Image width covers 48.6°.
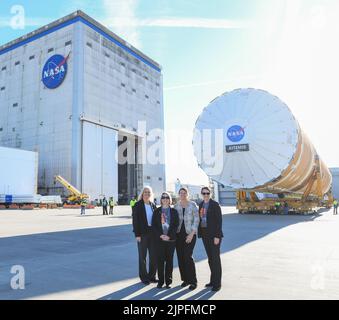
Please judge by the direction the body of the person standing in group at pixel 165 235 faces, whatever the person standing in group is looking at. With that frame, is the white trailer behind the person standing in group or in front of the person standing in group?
behind

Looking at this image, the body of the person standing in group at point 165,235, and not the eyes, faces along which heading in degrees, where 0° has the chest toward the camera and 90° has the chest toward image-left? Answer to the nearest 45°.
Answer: approximately 0°

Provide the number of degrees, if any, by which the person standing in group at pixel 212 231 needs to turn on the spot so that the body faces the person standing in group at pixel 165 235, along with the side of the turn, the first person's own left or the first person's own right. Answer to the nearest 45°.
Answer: approximately 45° to the first person's own right

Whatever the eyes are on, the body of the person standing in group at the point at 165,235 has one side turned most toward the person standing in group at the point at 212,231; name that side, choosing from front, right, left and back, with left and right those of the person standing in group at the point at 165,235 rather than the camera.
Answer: left

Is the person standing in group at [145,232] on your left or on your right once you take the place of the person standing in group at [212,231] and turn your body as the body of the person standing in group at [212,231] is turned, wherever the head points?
on your right

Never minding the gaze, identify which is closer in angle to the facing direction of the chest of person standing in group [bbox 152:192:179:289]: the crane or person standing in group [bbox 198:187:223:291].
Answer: the person standing in group

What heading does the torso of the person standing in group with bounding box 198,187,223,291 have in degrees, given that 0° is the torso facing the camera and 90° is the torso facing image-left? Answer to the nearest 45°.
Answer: approximately 45°
